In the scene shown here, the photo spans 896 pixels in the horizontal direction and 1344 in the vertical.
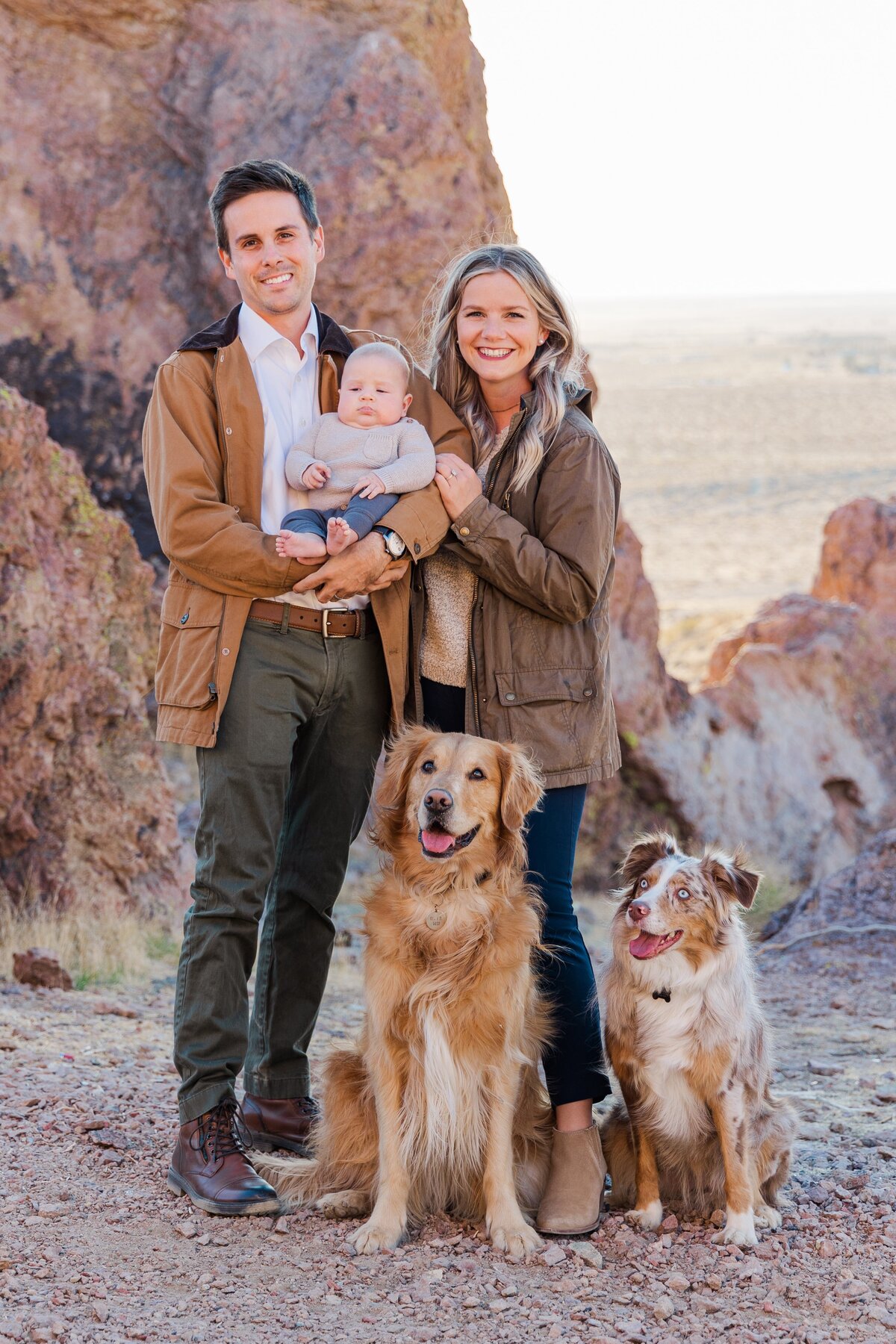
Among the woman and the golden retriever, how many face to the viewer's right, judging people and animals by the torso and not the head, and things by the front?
0

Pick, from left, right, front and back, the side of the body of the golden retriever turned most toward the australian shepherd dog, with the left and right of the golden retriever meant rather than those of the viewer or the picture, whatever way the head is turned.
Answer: left

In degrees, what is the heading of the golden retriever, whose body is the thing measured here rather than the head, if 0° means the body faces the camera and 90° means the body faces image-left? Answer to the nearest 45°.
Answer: approximately 0°

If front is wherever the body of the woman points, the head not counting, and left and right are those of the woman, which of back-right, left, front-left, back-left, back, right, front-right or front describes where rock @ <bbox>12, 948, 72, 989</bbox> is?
right

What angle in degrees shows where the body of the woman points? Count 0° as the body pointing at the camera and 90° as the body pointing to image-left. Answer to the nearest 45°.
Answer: approximately 45°
